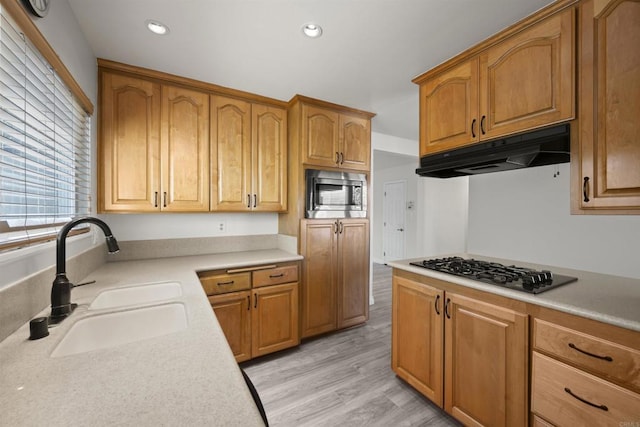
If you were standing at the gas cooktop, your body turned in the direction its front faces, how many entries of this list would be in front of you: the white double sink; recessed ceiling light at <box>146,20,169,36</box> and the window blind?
3

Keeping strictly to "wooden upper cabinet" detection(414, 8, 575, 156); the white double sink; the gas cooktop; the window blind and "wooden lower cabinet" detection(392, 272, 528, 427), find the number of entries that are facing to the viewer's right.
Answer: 2

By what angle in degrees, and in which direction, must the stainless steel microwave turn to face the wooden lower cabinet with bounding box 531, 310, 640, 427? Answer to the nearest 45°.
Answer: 0° — it already faces it

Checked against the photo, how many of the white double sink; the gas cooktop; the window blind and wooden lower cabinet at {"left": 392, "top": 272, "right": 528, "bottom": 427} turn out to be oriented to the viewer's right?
2

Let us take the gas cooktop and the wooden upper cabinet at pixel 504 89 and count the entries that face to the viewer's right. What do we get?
0

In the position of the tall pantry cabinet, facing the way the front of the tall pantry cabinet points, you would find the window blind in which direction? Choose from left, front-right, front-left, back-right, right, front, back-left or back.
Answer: right

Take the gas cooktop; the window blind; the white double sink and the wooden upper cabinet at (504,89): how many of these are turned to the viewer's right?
2

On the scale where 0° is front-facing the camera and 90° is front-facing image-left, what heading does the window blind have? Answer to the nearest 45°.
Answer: approximately 270°

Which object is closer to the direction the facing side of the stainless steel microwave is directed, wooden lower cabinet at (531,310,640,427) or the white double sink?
the wooden lower cabinet

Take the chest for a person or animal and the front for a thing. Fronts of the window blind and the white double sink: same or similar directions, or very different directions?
same or similar directions

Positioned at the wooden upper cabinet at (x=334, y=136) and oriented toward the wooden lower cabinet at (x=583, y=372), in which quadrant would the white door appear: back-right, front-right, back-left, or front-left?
back-left

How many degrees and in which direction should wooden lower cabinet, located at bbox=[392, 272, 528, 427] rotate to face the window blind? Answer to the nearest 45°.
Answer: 0° — it already faces it

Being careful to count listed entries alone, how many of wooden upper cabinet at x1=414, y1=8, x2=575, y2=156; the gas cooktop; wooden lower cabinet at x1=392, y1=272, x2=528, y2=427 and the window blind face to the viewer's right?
1

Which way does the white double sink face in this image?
to the viewer's right

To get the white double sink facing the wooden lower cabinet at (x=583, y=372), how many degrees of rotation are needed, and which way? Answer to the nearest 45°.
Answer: approximately 45° to its right
